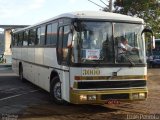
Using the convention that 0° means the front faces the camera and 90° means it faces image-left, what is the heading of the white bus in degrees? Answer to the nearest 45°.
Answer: approximately 315°

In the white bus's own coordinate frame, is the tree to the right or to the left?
on its left
